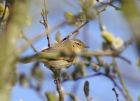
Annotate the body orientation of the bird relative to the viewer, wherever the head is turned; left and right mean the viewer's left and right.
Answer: facing to the right of the viewer
